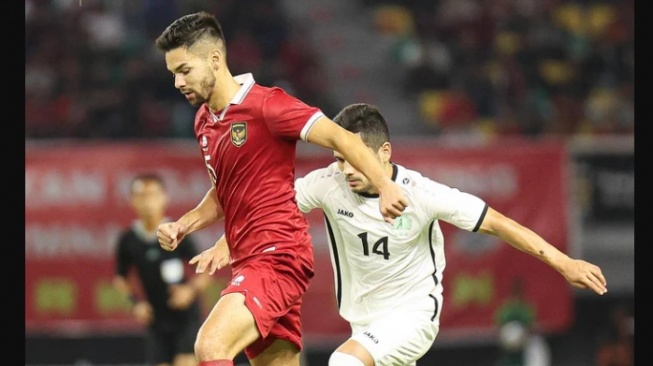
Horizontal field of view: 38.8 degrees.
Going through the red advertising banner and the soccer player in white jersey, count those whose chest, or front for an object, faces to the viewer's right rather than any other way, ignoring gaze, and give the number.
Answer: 0

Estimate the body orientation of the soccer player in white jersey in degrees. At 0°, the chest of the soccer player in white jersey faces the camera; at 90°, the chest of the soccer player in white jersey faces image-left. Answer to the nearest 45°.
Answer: approximately 45°

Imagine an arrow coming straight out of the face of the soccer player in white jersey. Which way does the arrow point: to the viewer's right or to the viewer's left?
to the viewer's left

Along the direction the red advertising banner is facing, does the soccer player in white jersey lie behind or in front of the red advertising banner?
in front

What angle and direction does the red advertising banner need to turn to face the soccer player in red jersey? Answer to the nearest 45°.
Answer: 0° — it already faces them

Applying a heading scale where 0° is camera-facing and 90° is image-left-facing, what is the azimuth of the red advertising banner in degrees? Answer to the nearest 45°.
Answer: approximately 0°

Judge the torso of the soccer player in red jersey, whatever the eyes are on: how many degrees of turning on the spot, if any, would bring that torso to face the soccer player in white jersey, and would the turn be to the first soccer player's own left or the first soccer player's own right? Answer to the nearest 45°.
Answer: approximately 180°

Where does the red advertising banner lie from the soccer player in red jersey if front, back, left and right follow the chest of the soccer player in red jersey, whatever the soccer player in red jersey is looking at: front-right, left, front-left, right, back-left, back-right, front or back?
back-right

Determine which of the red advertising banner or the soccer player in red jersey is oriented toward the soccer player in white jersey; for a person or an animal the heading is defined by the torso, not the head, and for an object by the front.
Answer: the red advertising banner

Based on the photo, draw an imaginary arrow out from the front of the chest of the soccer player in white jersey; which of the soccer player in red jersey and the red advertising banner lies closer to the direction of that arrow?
the soccer player in red jersey

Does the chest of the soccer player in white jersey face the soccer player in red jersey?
yes

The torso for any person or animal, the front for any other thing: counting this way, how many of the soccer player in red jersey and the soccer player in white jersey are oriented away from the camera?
0
